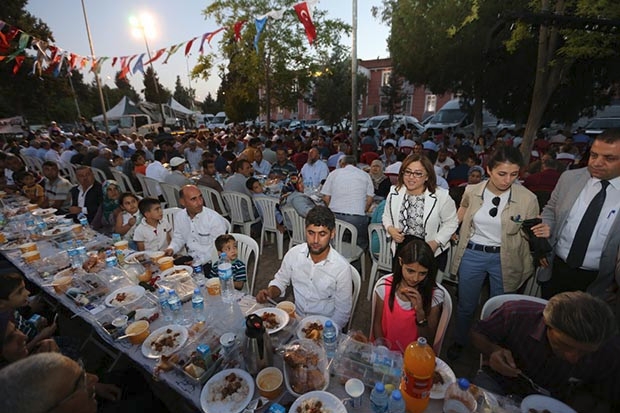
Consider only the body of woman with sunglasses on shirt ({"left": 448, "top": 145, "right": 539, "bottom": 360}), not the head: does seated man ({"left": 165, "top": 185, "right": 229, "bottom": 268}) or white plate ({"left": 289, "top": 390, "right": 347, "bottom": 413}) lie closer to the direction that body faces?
the white plate

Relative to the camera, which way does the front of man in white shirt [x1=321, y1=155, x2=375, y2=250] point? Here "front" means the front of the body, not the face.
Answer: away from the camera

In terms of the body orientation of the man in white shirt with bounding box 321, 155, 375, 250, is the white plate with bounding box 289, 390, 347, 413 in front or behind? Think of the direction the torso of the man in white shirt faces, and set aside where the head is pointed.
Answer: behind

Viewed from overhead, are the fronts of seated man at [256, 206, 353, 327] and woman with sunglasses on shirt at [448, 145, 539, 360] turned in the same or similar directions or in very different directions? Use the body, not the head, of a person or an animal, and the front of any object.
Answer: same or similar directions

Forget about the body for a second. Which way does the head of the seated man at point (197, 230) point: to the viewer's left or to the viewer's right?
to the viewer's right

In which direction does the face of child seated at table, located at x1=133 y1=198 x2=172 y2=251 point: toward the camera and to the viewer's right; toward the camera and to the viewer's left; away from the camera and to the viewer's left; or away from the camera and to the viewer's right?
toward the camera and to the viewer's right

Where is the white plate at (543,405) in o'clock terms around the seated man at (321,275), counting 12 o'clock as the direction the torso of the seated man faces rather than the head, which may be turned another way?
The white plate is roughly at 9 o'clock from the seated man.

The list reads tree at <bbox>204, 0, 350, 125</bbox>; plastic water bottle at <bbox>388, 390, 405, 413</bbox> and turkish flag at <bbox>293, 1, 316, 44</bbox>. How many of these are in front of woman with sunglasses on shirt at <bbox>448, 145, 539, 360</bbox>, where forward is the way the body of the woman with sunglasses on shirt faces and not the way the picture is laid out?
1

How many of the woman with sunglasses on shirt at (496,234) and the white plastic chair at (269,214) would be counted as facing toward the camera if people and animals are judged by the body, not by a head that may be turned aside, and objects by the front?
1

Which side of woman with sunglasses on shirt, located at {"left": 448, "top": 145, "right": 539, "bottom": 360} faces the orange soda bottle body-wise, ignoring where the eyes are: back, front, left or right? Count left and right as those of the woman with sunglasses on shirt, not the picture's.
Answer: front

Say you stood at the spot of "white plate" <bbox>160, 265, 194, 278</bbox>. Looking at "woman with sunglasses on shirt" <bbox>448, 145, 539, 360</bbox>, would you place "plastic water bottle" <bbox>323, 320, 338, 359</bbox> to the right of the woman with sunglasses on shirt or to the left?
right

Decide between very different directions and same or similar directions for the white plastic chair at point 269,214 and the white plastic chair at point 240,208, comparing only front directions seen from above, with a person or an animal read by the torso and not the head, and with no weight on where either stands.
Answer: same or similar directions

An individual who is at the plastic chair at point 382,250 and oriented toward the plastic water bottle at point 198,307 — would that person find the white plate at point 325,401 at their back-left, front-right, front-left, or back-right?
front-left
